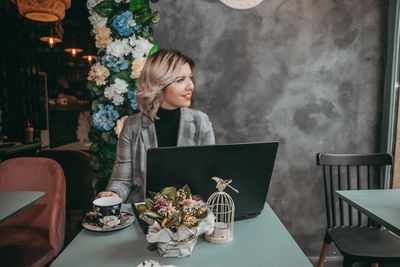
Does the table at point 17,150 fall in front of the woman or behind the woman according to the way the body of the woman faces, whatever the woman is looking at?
behind

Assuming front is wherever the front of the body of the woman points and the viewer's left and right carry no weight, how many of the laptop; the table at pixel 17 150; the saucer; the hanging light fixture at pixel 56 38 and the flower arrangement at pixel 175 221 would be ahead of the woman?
3

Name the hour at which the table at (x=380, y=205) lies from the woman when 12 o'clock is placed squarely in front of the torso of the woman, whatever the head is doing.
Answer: The table is roughly at 10 o'clock from the woman.

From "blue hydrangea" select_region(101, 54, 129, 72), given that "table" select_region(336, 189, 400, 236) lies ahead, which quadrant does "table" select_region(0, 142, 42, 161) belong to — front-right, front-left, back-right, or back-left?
back-left

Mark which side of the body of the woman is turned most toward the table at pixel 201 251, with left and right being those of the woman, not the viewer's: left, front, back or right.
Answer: front

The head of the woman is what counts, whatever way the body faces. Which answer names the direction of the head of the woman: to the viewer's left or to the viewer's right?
to the viewer's right

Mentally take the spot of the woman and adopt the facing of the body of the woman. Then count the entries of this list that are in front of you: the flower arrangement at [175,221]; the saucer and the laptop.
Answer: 3

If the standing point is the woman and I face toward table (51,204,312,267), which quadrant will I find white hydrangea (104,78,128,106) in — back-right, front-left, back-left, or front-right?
back-right

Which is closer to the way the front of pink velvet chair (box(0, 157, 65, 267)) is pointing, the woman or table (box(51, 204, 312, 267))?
the table
